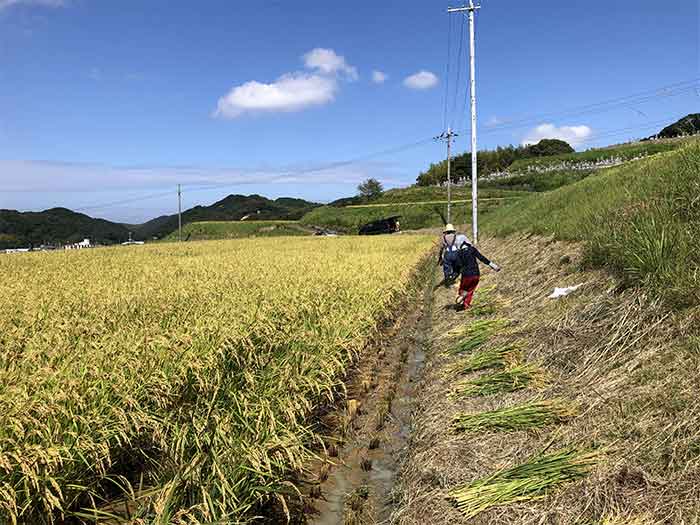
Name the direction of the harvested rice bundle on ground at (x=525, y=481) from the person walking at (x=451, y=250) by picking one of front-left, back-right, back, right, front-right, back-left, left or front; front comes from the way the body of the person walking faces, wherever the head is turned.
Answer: back

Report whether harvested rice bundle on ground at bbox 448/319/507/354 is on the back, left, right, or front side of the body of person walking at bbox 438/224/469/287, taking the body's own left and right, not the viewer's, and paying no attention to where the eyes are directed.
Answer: back

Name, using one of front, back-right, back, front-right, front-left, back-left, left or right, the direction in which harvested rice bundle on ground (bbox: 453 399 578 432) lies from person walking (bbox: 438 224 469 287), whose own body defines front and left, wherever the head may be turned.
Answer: back

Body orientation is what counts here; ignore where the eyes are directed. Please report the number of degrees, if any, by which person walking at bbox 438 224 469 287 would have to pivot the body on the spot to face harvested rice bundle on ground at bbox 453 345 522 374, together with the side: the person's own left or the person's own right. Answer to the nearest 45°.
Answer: approximately 180°

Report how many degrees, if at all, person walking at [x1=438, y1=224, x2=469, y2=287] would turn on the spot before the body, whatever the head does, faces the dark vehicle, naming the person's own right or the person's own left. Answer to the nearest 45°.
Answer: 0° — they already face it

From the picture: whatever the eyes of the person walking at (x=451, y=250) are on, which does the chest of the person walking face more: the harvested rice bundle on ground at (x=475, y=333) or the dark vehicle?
the dark vehicle

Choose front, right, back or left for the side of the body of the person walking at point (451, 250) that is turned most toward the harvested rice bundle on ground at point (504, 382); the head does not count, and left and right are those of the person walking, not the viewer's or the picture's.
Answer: back

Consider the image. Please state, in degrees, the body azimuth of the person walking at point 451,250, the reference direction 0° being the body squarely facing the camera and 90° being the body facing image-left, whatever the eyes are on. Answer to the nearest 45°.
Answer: approximately 180°

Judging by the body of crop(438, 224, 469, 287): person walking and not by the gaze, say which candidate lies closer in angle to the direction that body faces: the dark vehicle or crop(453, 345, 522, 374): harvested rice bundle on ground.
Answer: the dark vehicle
